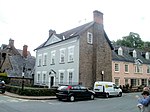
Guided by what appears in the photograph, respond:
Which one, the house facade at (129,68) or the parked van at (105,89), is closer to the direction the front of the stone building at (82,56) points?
the parked van

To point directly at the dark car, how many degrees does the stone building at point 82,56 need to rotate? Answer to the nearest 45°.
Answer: approximately 45° to its left

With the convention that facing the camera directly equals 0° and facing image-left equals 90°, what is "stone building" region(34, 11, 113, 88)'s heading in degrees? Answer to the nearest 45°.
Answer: approximately 45°
